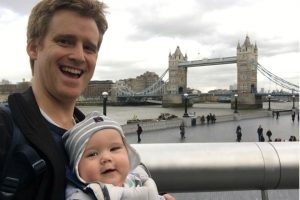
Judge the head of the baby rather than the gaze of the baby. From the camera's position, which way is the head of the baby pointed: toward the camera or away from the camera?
toward the camera

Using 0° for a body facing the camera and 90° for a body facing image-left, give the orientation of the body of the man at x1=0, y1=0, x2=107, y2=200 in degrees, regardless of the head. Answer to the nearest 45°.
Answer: approximately 315°

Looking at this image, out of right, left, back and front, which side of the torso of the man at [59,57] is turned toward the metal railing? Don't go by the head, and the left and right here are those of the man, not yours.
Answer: left

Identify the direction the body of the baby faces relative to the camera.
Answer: toward the camera
